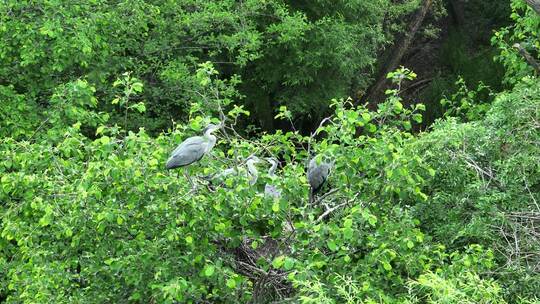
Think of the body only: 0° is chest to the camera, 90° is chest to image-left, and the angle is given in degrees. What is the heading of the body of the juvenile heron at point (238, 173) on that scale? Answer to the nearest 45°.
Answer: approximately 270°

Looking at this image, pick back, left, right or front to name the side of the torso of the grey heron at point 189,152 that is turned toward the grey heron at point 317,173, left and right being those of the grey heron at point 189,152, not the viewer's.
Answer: front

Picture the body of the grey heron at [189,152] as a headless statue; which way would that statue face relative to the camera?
to the viewer's right

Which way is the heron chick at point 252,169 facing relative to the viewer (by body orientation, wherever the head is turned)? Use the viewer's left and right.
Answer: facing to the right of the viewer
